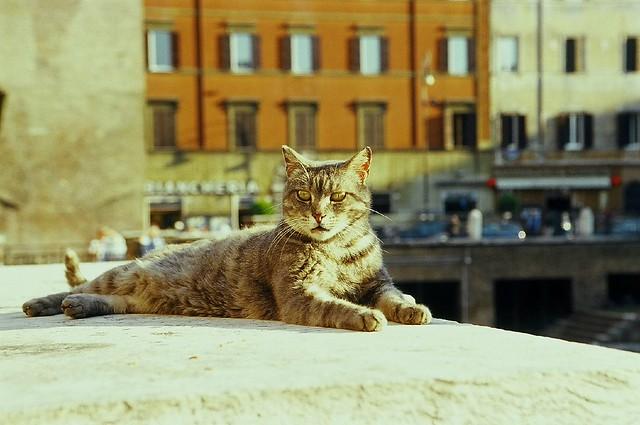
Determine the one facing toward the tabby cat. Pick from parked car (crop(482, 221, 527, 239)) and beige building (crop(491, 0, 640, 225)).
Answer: the beige building

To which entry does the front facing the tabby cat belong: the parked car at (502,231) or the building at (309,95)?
the building

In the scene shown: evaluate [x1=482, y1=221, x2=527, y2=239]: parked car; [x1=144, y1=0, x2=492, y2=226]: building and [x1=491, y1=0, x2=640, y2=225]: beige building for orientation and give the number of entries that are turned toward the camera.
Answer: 2

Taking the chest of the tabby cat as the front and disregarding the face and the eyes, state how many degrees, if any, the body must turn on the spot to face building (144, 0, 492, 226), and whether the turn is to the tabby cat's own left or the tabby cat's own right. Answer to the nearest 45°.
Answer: approximately 135° to the tabby cat's own left

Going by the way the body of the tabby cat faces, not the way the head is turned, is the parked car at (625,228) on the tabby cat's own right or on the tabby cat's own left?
on the tabby cat's own left

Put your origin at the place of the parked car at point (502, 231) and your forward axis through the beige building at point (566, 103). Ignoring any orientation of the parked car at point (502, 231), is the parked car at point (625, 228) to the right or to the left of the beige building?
right
